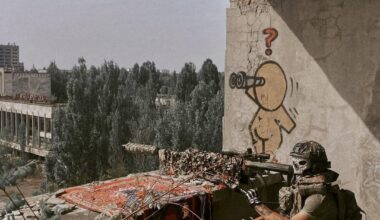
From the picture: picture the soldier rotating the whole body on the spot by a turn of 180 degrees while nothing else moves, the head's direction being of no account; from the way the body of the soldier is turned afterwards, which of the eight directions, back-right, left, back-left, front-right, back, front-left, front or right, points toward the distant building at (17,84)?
back-left

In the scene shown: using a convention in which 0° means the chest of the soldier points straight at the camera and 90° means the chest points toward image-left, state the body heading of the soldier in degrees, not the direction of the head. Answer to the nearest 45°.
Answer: approximately 90°

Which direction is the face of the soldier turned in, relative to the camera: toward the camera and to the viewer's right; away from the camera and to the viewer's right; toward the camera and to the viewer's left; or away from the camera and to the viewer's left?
toward the camera and to the viewer's left

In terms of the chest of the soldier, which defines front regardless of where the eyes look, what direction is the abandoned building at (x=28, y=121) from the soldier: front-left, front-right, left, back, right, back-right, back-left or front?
front-right

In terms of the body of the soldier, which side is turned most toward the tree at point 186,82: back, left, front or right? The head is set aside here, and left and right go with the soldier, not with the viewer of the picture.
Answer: right

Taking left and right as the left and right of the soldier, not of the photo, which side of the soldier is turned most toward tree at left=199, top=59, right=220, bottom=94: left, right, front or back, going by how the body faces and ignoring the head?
right

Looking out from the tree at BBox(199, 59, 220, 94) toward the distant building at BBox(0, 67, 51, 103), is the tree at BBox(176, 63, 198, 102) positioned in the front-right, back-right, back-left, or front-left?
front-left

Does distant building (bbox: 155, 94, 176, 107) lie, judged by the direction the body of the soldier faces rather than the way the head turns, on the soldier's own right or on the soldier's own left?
on the soldier's own right

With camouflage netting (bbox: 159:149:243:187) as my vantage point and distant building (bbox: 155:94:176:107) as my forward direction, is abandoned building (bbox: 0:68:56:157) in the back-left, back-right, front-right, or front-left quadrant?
front-left

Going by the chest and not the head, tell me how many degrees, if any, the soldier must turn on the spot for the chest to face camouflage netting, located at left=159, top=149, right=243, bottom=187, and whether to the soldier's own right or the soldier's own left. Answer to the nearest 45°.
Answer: approximately 45° to the soldier's own right
